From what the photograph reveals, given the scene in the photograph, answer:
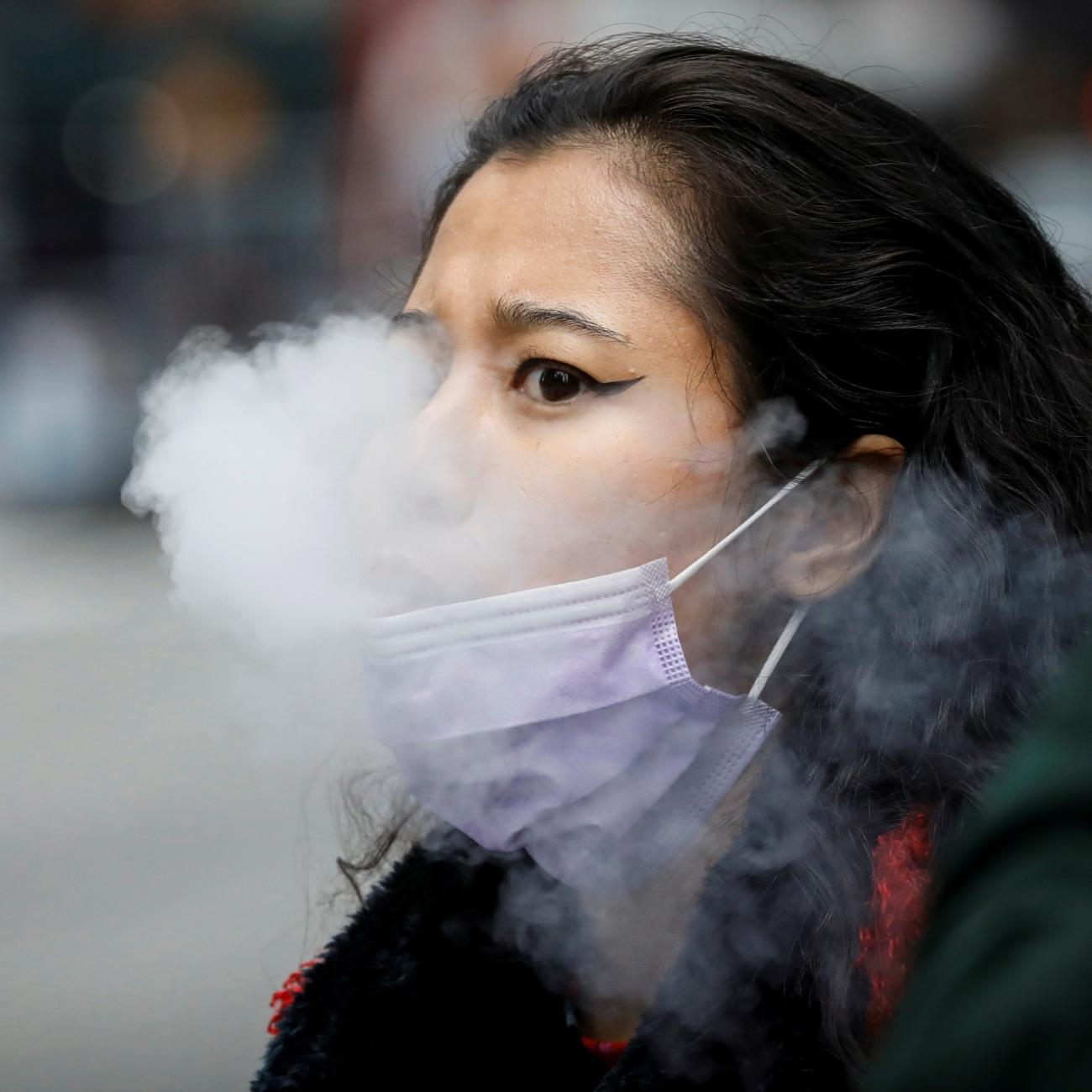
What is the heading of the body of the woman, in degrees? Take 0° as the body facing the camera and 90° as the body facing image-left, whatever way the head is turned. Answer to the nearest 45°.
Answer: approximately 45°
